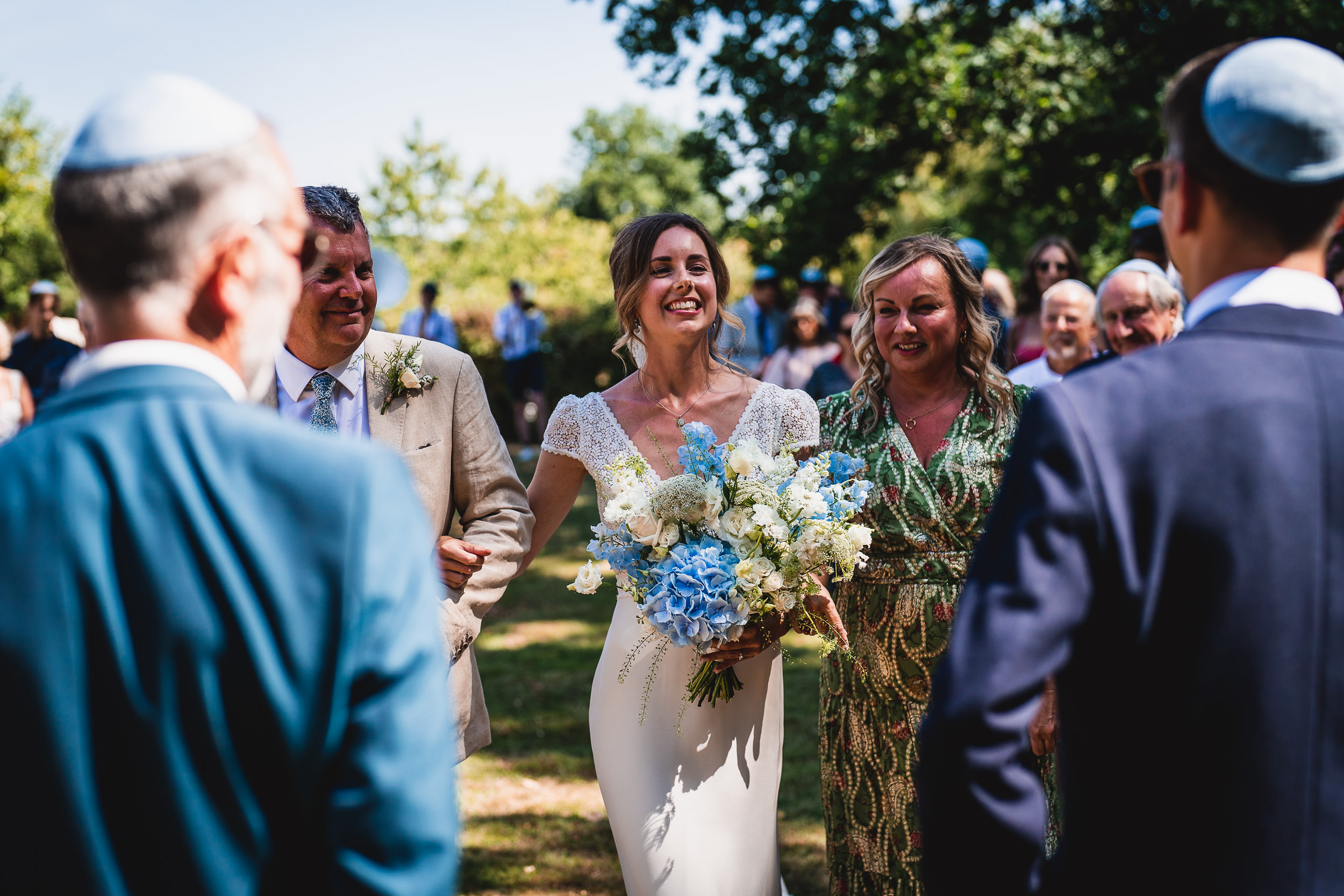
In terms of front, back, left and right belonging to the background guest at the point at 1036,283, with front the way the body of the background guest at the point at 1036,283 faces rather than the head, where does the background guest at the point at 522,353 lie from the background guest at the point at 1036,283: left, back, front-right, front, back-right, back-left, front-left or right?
back-right

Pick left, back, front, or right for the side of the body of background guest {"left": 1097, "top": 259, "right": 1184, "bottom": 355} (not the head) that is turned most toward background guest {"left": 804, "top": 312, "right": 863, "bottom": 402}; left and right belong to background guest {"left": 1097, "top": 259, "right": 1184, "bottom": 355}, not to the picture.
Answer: right

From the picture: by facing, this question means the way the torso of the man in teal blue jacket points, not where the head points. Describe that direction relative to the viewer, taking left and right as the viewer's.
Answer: facing away from the viewer and to the right of the viewer

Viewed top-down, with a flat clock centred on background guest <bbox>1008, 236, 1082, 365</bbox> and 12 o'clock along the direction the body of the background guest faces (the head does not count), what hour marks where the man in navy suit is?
The man in navy suit is roughly at 12 o'clock from the background guest.

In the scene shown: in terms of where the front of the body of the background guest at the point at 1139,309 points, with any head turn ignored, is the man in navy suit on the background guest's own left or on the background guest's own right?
on the background guest's own left

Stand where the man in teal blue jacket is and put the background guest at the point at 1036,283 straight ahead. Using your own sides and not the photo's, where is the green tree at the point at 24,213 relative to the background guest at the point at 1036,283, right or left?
left

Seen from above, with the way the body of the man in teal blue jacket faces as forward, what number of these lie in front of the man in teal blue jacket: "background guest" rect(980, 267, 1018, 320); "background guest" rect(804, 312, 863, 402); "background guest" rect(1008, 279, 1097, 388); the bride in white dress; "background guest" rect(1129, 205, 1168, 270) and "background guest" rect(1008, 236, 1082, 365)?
6
